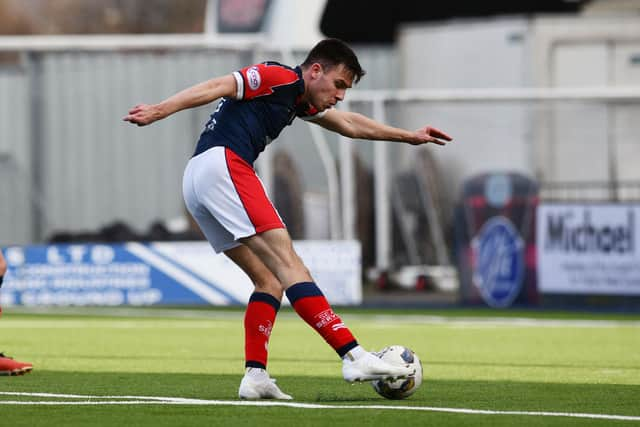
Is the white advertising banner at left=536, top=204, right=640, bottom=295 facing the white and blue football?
yes

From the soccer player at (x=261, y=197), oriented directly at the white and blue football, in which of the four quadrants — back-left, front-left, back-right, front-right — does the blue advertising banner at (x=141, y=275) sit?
back-left

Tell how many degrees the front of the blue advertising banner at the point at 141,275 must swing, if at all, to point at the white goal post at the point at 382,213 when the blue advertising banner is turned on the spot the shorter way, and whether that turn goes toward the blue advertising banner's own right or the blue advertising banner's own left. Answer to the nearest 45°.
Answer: approximately 90° to the blue advertising banner's own left

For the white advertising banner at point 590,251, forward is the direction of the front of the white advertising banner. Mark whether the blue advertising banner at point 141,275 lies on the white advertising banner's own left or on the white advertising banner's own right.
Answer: on the white advertising banner's own right

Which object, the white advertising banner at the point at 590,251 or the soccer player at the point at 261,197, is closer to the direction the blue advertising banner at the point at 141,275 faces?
the soccer player

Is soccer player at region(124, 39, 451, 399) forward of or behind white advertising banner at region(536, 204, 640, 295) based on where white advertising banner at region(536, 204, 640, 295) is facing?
forward

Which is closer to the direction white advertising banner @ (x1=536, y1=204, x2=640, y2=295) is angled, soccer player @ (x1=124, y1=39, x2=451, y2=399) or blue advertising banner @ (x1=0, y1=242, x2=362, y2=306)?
the soccer player

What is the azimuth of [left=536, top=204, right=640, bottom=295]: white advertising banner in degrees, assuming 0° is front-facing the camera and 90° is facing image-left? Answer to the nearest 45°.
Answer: approximately 0°

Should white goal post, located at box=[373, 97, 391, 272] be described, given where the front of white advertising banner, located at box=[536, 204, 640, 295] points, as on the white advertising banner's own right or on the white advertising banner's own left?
on the white advertising banner's own right

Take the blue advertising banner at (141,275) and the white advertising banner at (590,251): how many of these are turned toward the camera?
2

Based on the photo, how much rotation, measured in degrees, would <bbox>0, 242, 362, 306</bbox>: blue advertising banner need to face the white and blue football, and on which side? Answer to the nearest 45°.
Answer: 0° — it already faces it

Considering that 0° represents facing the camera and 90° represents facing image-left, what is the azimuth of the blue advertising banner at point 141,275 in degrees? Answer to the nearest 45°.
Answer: approximately 0°
